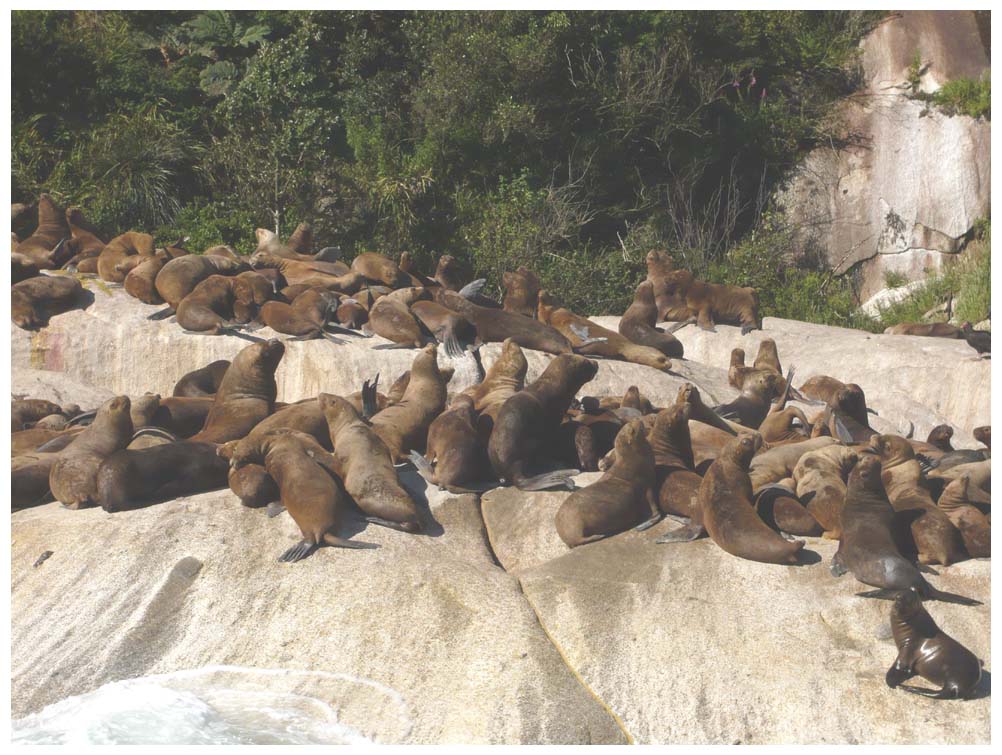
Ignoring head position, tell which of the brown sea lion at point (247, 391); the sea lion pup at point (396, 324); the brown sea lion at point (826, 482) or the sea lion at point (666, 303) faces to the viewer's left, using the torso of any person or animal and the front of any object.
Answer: the sea lion

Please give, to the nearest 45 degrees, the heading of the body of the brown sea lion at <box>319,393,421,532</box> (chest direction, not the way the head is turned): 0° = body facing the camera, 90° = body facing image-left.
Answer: approximately 135°

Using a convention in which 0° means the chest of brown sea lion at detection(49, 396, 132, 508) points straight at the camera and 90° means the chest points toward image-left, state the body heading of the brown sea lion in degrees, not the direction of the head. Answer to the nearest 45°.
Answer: approximately 225°

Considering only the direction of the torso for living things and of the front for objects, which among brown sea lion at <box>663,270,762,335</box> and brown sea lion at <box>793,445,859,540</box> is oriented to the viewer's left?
brown sea lion at <box>663,270,762,335</box>

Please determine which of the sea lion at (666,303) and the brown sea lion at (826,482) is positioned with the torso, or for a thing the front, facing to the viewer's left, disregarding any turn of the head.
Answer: the sea lion

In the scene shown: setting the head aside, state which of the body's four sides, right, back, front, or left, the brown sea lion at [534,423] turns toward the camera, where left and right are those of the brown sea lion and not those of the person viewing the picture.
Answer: right

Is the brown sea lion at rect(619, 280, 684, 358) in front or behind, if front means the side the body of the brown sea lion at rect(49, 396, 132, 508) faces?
in front

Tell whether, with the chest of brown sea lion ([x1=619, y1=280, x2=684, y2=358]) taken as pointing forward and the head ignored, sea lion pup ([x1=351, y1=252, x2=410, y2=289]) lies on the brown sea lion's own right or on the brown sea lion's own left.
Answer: on the brown sea lion's own left

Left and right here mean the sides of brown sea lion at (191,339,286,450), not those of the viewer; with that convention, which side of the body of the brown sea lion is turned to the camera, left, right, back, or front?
right

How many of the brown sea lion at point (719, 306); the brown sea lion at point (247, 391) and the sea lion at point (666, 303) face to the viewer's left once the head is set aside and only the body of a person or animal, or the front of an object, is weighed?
2

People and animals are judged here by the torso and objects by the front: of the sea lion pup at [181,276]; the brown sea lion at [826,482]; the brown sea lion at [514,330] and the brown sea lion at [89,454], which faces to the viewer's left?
the brown sea lion at [514,330]

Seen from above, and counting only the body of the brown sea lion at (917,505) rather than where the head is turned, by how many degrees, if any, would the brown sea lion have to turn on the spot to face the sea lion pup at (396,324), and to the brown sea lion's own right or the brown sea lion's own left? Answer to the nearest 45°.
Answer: approximately 45° to the brown sea lion's own right

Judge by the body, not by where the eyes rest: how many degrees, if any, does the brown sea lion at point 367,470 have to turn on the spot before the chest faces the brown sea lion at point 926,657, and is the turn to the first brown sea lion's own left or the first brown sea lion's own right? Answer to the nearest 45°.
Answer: approximately 180°

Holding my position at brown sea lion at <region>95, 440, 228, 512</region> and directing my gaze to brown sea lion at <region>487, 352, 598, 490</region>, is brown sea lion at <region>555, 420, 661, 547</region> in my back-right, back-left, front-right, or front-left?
front-right
